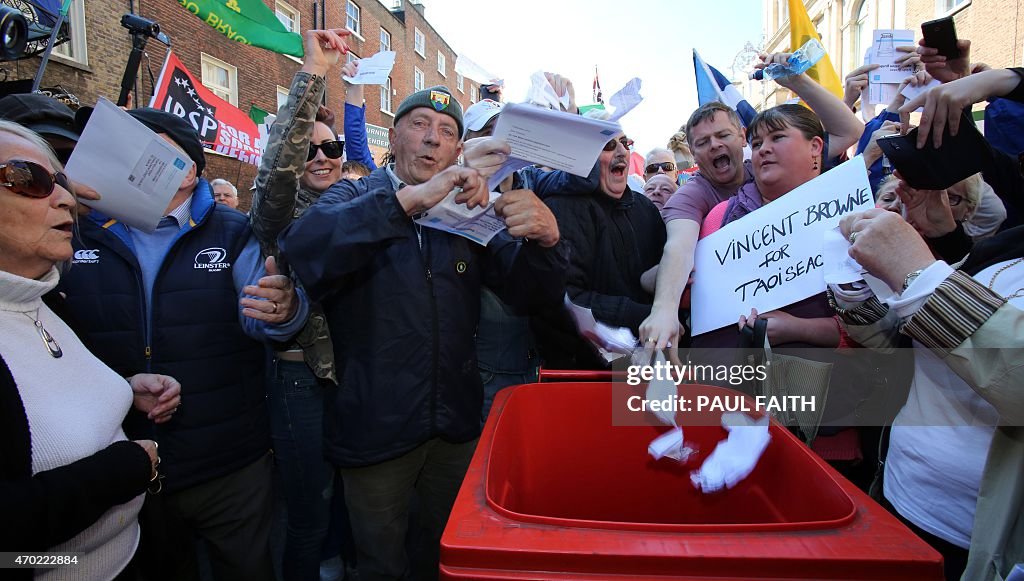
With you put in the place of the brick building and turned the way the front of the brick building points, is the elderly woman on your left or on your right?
on your right

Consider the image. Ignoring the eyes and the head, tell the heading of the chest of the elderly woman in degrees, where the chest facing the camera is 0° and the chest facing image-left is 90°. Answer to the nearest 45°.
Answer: approximately 315°

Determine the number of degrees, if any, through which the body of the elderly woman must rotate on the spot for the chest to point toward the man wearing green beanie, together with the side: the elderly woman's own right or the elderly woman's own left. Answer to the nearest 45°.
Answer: approximately 45° to the elderly woman's own left

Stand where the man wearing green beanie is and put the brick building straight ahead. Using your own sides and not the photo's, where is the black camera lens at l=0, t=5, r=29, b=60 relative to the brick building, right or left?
left

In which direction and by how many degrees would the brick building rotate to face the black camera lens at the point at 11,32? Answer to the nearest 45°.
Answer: approximately 45° to its right

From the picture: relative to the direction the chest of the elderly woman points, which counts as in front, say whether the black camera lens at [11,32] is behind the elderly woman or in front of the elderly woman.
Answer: behind

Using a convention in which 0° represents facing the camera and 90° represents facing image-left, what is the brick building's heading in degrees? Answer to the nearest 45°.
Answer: approximately 315°
